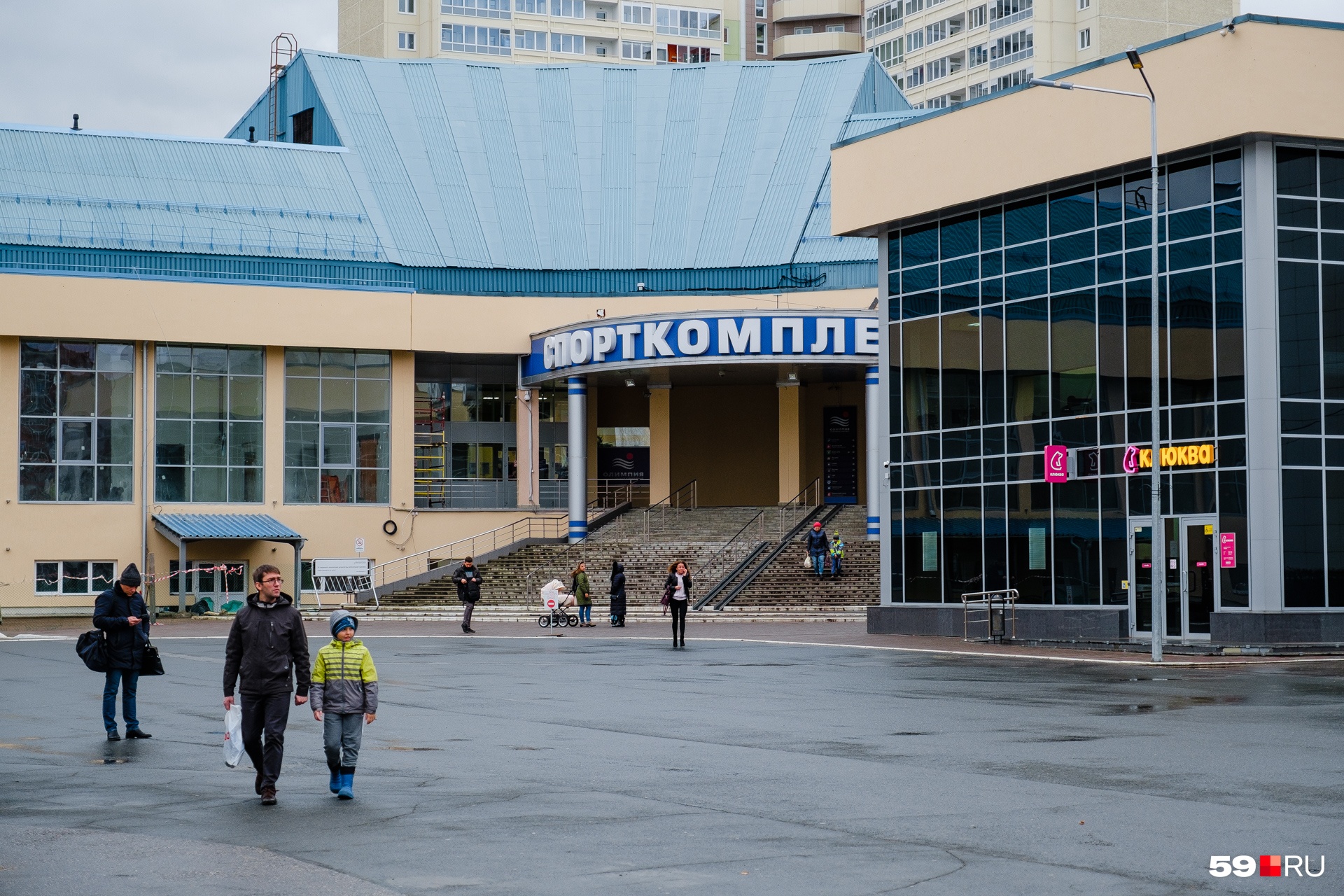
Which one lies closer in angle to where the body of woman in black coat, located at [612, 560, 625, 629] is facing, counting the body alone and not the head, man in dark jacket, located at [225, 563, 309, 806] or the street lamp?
the man in dark jacket

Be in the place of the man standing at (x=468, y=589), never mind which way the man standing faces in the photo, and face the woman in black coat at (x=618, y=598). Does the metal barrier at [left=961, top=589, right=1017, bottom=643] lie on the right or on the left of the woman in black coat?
right

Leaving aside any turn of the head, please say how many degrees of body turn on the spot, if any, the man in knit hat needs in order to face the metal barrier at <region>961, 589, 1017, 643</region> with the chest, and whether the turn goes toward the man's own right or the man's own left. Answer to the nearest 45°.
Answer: approximately 90° to the man's own left

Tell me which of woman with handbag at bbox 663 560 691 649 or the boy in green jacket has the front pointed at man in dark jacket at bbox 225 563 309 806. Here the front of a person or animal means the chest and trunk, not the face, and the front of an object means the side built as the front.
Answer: the woman with handbag

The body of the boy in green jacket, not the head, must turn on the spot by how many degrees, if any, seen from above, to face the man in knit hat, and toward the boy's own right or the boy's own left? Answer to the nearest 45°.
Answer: approximately 135° to the boy's own right

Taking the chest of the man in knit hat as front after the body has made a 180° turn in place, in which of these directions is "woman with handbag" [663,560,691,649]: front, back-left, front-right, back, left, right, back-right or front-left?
right

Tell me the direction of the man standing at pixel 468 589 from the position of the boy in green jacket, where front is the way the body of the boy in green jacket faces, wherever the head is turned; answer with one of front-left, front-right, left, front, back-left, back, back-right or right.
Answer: back
